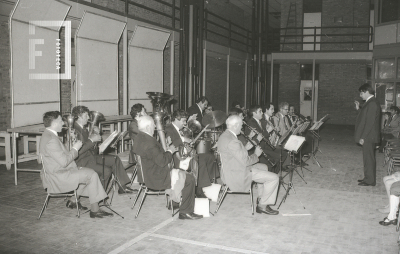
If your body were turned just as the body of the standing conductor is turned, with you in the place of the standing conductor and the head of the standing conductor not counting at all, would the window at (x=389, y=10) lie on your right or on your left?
on your right

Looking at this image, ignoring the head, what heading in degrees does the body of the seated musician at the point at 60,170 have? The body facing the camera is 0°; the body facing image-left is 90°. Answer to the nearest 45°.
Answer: approximately 270°

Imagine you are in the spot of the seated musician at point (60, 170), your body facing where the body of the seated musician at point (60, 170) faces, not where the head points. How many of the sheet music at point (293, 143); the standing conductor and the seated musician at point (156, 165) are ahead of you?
3

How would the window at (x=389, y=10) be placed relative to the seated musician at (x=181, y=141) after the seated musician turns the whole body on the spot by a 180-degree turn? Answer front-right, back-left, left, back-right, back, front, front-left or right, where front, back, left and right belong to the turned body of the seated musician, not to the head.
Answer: back-right

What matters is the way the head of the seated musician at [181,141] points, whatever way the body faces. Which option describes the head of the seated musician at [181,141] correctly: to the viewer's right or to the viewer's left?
to the viewer's right

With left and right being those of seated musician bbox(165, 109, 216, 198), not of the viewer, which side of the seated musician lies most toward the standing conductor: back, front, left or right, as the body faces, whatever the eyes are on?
front

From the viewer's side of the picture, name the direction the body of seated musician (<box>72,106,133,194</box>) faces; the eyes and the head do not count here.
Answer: to the viewer's right

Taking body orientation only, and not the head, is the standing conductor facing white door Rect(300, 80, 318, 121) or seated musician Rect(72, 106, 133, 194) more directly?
the seated musician

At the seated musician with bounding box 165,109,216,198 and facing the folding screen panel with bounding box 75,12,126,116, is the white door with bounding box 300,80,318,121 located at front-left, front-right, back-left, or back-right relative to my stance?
front-right

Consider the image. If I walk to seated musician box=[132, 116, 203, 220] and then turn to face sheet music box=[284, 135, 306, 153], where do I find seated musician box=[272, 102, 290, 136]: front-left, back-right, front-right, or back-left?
front-left

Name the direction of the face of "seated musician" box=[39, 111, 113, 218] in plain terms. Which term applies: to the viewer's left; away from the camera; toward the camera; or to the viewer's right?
to the viewer's right

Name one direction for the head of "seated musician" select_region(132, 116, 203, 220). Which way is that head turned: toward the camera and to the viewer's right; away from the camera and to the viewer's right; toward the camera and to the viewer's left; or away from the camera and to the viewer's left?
away from the camera and to the viewer's right

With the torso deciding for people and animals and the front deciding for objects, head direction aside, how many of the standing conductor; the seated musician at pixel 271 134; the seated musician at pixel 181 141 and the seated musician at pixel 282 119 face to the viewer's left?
1

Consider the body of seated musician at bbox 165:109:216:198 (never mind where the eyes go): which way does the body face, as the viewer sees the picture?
to the viewer's right

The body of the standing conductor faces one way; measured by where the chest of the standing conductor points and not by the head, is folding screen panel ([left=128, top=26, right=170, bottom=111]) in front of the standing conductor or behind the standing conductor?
in front

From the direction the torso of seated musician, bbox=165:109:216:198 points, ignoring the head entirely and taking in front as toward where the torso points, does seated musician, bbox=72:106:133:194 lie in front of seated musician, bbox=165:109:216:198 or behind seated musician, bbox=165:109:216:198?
behind

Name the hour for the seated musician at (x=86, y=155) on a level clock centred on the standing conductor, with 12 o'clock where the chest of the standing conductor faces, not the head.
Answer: The seated musician is roughly at 11 o'clock from the standing conductor.
